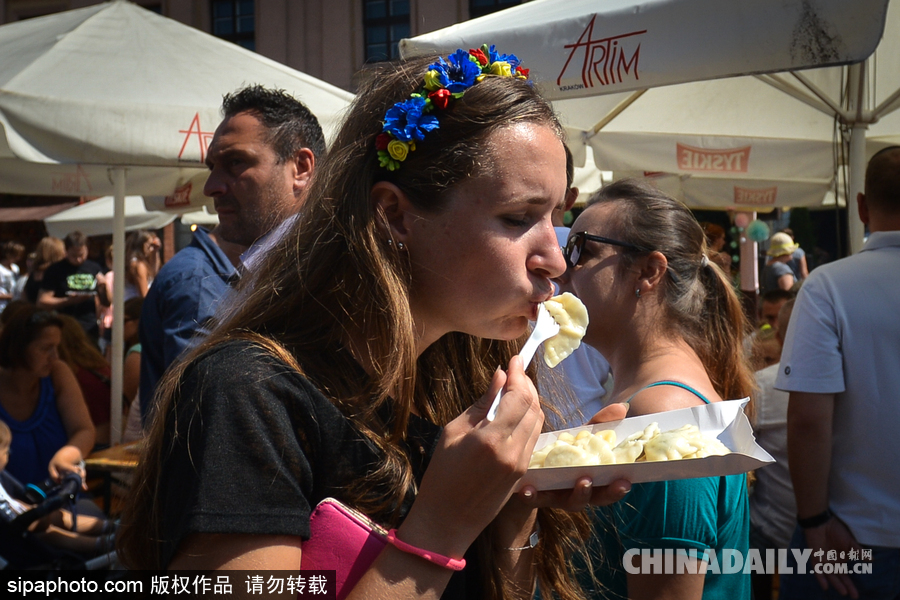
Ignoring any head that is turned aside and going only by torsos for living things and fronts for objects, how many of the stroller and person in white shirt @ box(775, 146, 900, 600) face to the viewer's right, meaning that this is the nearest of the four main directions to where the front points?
1

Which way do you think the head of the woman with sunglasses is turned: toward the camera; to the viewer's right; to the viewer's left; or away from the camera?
to the viewer's left

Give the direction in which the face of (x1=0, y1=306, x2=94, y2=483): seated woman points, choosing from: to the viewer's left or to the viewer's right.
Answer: to the viewer's right

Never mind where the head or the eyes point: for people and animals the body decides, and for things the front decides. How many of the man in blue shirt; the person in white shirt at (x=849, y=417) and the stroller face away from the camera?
1

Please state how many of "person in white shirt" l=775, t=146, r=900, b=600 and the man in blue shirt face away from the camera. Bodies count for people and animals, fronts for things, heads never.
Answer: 1

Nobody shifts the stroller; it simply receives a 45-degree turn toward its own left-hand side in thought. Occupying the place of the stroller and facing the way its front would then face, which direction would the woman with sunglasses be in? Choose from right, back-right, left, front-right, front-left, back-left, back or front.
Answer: right

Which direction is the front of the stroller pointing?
to the viewer's right

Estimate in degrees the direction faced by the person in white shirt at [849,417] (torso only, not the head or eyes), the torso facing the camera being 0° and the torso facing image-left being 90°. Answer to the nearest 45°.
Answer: approximately 180°

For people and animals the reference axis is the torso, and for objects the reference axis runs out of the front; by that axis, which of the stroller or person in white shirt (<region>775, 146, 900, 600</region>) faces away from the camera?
the person in white shirt
